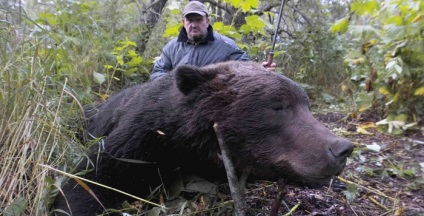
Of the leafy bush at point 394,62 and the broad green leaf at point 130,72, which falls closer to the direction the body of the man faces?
the leafy bush

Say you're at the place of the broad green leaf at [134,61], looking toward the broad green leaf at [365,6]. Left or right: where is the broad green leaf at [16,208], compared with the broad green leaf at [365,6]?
right

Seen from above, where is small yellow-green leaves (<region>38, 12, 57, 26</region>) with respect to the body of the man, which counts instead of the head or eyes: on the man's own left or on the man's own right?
on the man's own right

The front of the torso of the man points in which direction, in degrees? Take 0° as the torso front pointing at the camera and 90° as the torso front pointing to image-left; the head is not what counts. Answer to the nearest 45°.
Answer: approximately 0°

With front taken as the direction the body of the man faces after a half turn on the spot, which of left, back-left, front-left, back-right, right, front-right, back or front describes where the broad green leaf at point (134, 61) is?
front-left

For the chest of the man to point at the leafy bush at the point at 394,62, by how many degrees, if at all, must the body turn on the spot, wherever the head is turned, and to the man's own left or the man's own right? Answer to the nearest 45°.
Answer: approximately 90° to the man's own left

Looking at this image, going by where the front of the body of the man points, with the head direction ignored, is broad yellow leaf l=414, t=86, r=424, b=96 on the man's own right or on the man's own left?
on the man's own left

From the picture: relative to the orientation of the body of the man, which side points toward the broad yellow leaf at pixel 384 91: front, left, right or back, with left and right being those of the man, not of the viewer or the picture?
left

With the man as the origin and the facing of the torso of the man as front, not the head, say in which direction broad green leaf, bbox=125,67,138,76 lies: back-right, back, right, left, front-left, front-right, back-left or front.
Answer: back-right

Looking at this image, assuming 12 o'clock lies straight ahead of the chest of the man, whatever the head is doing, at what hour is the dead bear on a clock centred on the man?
The dead bear is roughly at 12 o'clock from the man.

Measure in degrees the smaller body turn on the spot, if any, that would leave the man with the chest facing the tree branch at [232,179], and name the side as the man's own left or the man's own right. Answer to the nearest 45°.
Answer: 0° — they already face it
